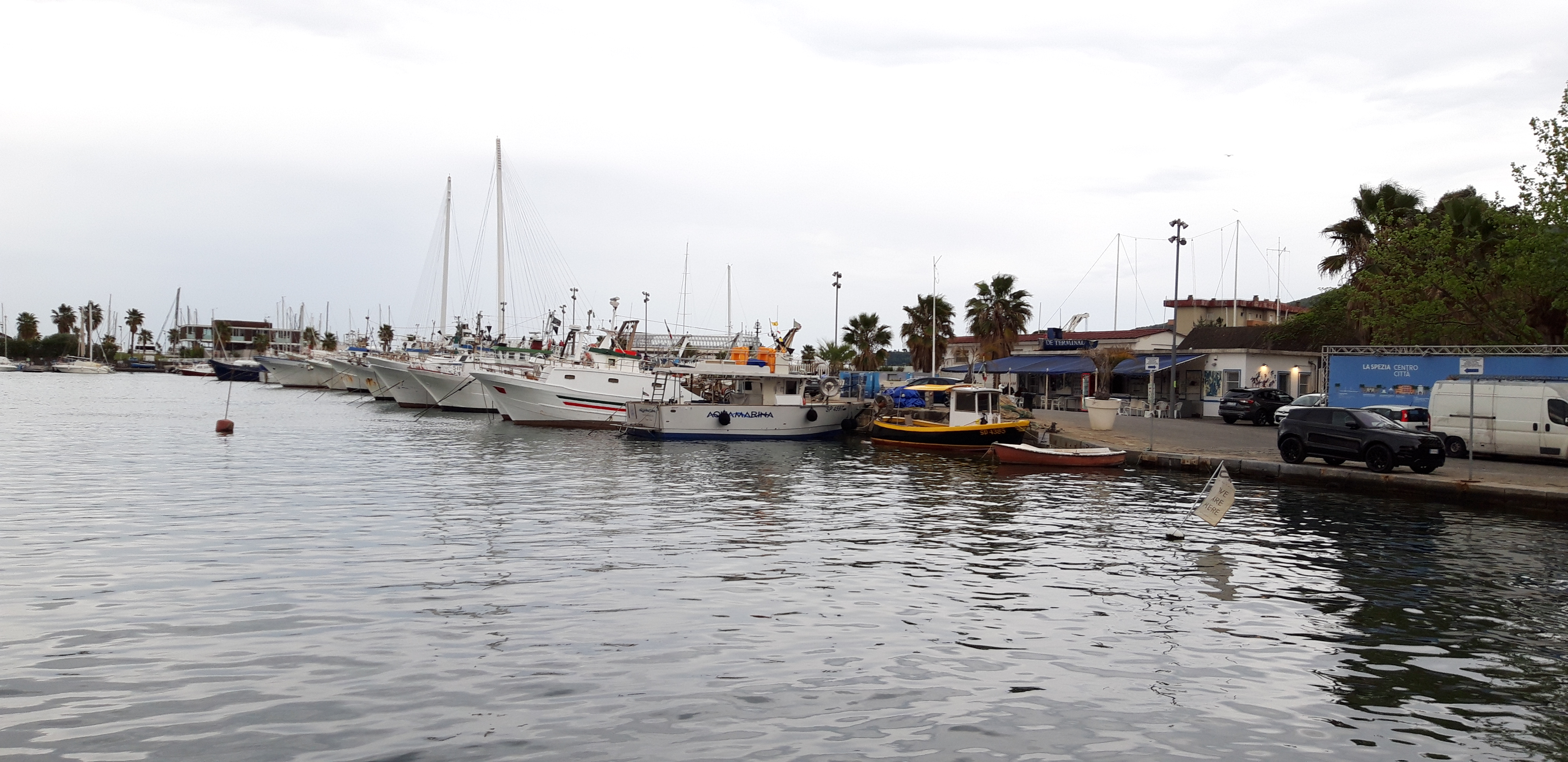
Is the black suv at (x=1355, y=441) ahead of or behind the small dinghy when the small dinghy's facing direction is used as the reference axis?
behind

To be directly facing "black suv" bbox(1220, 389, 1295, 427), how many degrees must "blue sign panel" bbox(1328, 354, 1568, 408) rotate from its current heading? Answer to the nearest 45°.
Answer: approximately 135° to its right

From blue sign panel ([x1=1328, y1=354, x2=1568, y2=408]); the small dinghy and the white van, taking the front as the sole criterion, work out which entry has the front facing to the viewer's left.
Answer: the small dinghy

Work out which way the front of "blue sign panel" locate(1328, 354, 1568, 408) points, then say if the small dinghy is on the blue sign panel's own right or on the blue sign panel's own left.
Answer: on the blue sign panel's own right

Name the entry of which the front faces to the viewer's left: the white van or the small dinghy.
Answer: the small dinghy

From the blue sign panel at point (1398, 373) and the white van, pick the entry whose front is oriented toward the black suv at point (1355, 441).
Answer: the blue sign panel

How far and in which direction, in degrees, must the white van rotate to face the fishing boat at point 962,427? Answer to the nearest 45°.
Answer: approximately 180°

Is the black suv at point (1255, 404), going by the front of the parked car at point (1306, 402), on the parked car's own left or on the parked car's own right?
on the parked car's own right

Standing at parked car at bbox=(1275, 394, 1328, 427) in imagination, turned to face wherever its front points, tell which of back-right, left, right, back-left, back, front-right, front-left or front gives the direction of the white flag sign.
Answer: front-left

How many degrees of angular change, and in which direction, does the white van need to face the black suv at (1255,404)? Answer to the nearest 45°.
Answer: approximately 135° to its left

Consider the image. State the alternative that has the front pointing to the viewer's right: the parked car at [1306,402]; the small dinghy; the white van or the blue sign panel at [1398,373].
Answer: the white van

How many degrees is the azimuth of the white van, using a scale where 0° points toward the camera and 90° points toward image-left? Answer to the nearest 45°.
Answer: approximately 270°

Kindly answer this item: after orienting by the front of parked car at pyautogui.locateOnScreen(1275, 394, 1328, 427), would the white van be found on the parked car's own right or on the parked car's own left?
on the parked car's own left
